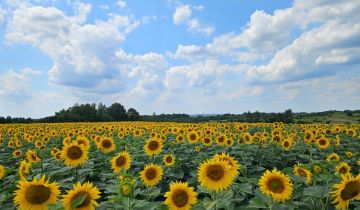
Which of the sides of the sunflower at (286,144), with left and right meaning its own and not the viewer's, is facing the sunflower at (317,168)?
front

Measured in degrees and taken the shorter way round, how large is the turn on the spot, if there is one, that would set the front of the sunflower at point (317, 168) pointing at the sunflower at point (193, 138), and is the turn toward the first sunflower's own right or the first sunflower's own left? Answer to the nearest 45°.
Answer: approximately 135° to the first sunflower's own right

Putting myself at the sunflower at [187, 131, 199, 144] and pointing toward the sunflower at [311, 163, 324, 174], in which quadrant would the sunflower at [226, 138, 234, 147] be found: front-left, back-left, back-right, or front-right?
front-left

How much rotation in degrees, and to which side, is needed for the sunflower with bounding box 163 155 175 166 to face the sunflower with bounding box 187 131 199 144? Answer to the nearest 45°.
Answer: approximately 180°

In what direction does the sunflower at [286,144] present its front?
toward the camera

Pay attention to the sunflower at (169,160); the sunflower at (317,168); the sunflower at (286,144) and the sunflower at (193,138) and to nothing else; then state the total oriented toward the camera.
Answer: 4

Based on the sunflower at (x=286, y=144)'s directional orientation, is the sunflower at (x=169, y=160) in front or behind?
in front

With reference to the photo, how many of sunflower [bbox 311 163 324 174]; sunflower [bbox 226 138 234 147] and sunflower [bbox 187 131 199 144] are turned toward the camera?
3

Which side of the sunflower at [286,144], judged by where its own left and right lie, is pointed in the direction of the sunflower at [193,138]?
right

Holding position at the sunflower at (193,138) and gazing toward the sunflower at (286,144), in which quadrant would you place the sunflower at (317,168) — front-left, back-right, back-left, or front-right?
front-right

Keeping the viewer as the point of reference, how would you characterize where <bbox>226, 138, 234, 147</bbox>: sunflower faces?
facing the viewer

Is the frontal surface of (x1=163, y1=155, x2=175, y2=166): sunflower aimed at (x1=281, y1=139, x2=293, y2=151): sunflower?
no
